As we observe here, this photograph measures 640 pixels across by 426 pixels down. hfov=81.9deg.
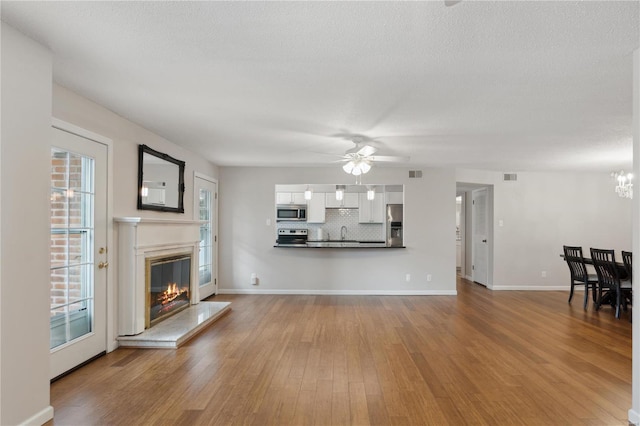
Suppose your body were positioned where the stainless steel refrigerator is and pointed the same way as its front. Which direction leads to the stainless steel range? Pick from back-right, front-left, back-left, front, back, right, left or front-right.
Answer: right

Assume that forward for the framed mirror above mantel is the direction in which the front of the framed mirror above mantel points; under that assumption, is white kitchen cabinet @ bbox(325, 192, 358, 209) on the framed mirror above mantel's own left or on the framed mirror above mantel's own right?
on the framed mirror above mantel's own left

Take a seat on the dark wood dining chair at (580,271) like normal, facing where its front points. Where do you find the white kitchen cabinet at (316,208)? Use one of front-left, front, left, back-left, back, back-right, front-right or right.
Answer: back-left

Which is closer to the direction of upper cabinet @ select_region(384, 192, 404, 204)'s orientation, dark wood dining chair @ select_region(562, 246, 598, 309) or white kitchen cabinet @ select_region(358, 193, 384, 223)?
the dark wood dining chair

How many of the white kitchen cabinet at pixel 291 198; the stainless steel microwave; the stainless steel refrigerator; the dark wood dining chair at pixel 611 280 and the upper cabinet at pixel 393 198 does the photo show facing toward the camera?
4

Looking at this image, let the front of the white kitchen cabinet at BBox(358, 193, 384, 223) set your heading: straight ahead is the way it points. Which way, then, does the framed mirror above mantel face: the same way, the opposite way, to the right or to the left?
to the left

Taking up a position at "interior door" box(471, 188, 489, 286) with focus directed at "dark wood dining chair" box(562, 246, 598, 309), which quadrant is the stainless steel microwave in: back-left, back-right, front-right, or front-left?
back-right

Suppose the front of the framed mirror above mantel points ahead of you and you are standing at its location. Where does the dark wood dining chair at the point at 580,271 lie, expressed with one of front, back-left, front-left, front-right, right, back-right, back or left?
front-left

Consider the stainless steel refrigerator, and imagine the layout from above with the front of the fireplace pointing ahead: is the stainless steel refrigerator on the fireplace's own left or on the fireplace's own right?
on the fireplace's own left

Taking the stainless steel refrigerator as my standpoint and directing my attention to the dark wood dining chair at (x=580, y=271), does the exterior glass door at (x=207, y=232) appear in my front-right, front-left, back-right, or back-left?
back-right

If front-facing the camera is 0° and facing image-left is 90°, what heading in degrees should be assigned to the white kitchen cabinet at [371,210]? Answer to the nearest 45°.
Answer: approximately 0°

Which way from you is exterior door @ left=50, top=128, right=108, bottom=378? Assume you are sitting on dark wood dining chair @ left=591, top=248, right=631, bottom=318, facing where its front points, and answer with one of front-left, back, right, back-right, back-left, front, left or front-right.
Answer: back

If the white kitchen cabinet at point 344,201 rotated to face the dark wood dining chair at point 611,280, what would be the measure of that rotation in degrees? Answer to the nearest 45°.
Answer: approximately 45° to its left
